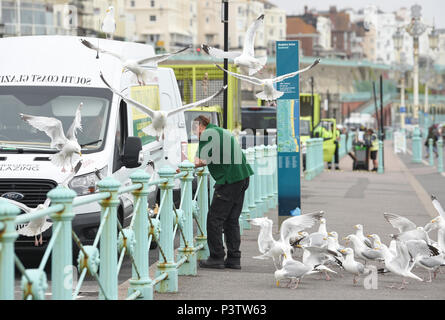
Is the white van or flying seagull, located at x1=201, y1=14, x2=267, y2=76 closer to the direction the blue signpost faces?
the flying seagull

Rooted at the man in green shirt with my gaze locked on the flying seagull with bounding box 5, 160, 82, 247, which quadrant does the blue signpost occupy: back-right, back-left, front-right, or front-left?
back-right

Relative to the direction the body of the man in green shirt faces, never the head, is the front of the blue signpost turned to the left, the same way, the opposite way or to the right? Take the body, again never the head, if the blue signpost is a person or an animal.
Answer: to the left

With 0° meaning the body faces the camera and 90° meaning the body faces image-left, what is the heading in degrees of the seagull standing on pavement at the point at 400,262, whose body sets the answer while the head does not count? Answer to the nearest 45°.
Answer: approximately 90°

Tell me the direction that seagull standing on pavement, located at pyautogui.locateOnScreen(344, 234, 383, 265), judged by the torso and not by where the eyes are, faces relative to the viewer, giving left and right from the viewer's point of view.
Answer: facing to the left of the viewer

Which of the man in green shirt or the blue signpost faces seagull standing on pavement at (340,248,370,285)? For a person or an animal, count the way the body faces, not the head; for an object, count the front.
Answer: the blue signpost

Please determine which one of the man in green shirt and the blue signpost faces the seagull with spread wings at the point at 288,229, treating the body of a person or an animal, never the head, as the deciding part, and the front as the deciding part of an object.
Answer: the blue signpost
